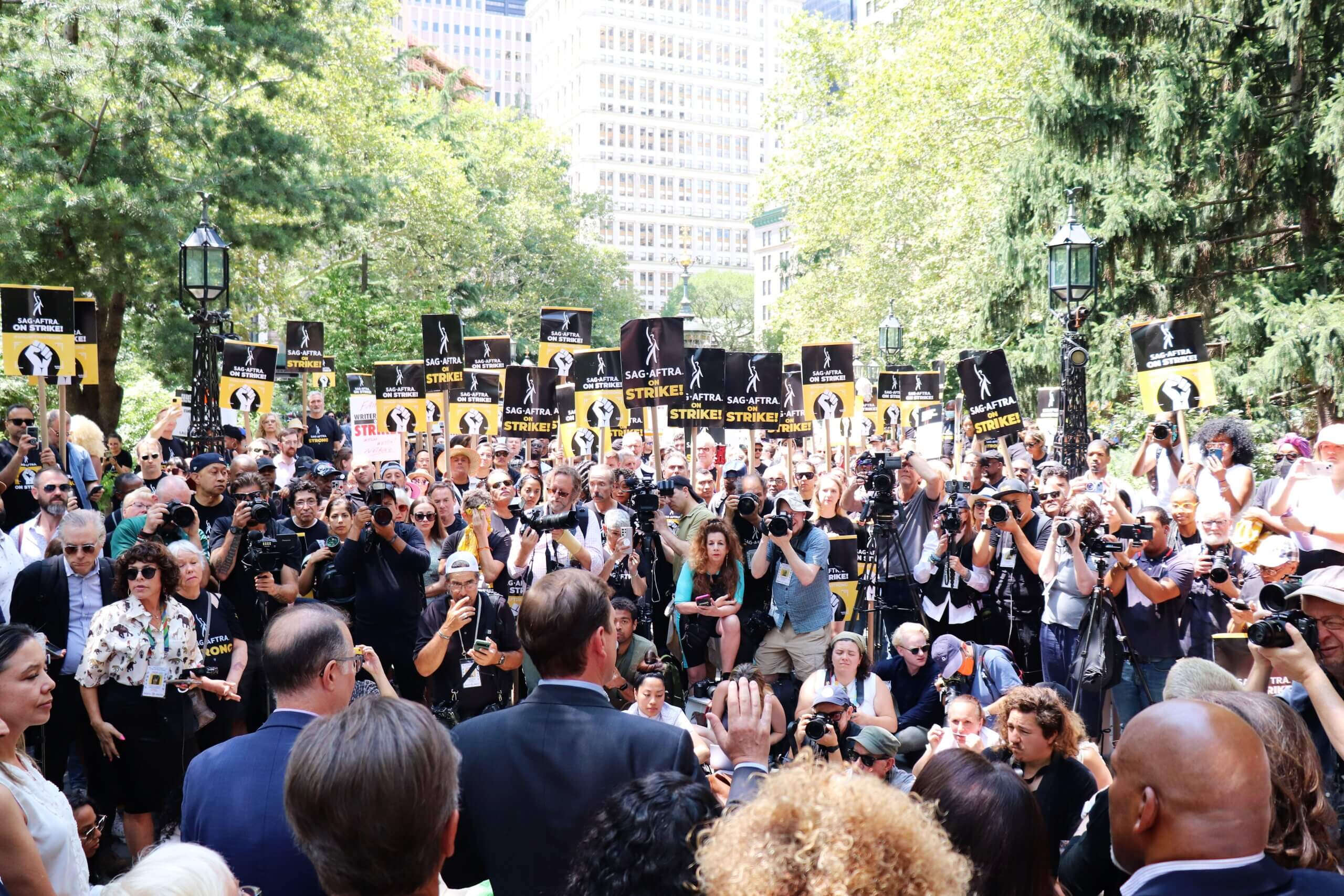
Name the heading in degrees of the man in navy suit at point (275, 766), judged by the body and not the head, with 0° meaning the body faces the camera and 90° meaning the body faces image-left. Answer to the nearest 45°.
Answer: approximately 225°

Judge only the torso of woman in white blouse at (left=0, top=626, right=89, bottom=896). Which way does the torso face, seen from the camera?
to the viewer's right

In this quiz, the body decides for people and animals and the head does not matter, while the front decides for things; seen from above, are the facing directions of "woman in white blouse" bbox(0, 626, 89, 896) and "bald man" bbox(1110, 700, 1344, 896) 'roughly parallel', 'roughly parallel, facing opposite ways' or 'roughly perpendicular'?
roughly perpendicular

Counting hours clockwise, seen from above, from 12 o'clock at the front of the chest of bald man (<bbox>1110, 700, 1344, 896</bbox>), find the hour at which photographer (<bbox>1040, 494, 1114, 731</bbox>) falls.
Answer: The photographer is roughly at 1 o'clock from the bald man.

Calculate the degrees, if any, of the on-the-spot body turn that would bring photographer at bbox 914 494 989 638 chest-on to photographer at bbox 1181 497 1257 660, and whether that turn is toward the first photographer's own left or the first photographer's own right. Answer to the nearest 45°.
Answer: approximately 45° to the first photographer's own left

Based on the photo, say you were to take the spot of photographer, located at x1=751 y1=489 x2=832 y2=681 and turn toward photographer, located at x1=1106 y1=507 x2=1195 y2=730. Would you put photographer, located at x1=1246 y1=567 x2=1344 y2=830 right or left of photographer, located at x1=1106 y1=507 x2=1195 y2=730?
right

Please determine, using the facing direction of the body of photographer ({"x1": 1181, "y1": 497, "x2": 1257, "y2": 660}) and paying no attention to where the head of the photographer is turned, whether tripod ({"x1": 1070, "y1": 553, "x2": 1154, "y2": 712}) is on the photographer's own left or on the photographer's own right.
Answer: on the photographer's own right

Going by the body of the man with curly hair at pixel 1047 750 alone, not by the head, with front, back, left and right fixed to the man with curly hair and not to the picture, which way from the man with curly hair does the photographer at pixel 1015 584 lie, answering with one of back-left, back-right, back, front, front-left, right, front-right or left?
back-right

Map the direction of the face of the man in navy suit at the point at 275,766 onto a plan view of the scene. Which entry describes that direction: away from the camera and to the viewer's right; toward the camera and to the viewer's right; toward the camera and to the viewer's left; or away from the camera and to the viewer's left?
away from the camera and to the viewer's right

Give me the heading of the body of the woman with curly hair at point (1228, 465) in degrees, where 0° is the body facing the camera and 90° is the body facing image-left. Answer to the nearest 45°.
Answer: approximately 45°
